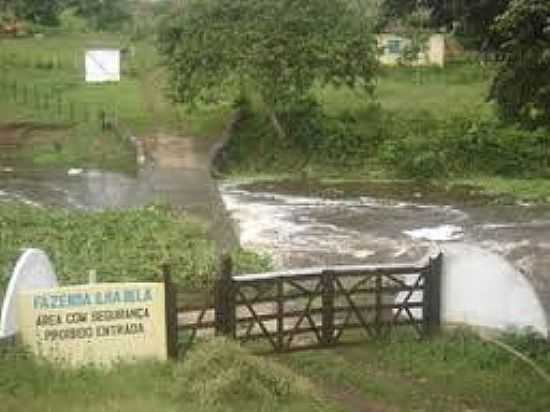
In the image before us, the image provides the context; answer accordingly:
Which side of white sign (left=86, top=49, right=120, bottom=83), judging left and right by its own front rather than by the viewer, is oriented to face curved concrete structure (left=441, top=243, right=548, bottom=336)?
front

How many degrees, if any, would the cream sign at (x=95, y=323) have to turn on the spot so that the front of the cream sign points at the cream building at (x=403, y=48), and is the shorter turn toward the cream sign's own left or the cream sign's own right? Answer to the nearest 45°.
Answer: approximately 180°

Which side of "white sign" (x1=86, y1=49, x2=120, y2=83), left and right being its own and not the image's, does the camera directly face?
front

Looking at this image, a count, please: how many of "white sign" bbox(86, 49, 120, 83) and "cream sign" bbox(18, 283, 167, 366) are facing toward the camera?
2

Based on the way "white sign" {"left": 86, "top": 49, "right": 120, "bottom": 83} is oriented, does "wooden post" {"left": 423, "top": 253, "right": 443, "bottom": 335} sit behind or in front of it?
in front

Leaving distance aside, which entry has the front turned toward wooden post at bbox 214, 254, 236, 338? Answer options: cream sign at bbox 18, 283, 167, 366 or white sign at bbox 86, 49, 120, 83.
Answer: white sign at bbox 86, 49, 120, 83

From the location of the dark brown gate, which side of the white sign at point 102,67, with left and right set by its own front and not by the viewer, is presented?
front

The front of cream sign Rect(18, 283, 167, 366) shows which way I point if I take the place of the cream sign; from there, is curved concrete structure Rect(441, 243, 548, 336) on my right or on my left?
on my left

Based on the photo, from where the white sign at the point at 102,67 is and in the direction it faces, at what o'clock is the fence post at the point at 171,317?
The fence post is roughly at 12 o'clock from the white sign.

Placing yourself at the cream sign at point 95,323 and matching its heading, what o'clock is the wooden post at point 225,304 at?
The wooden post is roughly at 8 o'clock from the cream sign.

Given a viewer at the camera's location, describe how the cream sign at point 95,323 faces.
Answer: facing the viewer

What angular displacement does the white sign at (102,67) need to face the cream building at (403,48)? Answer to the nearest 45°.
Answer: approximately 90° to its left
